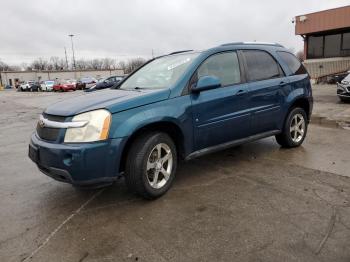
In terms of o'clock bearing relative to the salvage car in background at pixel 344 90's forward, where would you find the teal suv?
The teal suv is roughly at 11 o'clock from the salvage car in background.

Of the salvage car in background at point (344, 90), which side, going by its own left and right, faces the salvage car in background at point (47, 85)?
right

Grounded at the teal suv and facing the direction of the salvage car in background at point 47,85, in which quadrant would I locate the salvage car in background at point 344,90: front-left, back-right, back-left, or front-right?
front-right

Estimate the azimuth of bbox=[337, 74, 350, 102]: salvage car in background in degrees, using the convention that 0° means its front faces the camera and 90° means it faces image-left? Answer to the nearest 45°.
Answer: approximately 45°

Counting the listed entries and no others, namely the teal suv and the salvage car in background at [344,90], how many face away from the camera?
0

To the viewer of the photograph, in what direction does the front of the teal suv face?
facing the viewer and to the left of the viewer

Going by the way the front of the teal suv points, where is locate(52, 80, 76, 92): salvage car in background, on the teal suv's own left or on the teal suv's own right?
on the teal suv's own right

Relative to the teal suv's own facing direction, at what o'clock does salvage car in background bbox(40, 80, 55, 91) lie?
The salvage car in background is roughly at 4 o'clock from the teal suv.

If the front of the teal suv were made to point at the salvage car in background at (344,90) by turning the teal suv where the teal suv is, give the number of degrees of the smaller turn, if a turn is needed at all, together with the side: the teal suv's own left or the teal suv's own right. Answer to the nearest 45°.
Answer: approximately 180°

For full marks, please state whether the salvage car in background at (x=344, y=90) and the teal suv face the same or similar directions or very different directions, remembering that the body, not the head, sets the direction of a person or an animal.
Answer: same or similar directions
